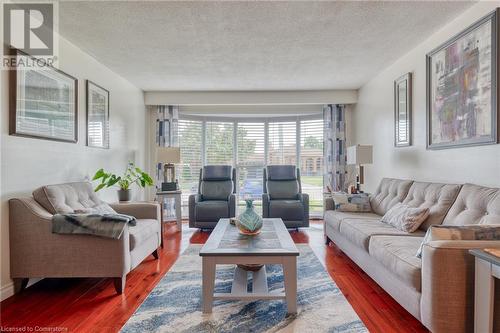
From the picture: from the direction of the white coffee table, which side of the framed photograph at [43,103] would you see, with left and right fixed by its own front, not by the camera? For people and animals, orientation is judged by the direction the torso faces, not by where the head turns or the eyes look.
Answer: front

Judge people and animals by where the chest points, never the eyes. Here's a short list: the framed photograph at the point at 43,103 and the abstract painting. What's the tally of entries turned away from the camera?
0

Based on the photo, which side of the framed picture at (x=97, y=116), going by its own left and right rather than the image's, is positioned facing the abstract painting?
front

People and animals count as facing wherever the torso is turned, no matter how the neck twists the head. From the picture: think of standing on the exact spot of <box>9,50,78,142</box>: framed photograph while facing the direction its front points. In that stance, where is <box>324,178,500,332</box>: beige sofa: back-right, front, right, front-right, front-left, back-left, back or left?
front

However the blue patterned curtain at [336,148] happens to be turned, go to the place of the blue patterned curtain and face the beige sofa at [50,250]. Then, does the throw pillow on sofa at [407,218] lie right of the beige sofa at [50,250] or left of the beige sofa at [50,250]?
left

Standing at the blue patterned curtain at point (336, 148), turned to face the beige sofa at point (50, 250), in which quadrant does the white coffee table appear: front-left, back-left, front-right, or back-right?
front-left

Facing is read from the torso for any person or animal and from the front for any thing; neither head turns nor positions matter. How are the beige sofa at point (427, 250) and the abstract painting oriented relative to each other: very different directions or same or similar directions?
same or similar directions

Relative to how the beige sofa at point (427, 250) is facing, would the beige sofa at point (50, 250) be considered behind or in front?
in front

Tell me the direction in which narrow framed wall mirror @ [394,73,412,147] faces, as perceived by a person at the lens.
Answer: facing the viewer and to the left of the viewer

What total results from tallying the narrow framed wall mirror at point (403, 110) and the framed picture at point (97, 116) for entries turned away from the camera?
0

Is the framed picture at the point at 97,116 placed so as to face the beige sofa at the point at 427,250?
yes

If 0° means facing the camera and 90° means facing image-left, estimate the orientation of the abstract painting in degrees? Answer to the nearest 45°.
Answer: approximately 45°

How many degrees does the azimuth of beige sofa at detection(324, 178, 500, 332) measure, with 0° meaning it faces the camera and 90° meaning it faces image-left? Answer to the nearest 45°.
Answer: approximately 45°

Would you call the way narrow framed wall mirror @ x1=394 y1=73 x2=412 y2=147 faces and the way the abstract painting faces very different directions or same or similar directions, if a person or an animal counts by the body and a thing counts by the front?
same or similar directions

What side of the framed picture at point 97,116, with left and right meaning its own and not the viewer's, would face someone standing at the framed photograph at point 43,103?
right

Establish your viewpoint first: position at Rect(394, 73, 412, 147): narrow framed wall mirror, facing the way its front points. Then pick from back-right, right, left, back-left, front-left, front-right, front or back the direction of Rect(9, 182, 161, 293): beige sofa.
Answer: front
